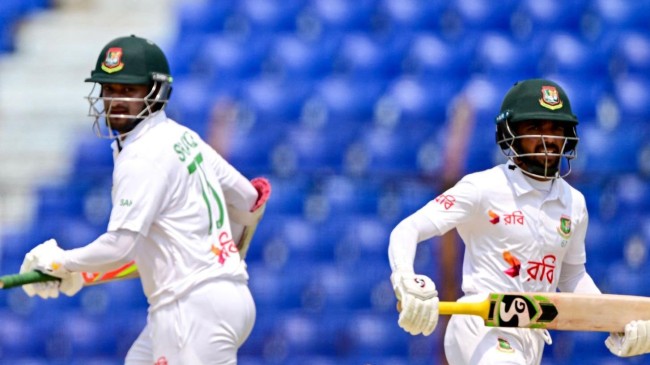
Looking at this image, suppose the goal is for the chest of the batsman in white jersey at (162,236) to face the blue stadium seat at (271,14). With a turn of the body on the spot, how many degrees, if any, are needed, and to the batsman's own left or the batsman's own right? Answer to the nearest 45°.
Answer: approximately 45° to the batsman's own right

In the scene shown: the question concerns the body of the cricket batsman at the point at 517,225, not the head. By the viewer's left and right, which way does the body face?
facing the viewer and to the right of the viewer

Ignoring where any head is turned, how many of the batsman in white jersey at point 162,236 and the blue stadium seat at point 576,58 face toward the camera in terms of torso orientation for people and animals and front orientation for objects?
1

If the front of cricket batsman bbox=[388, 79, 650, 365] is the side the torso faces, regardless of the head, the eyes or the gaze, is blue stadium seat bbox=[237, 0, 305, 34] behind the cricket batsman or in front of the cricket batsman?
behind

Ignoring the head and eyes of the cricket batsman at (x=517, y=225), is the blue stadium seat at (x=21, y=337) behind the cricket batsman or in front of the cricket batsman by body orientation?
behind

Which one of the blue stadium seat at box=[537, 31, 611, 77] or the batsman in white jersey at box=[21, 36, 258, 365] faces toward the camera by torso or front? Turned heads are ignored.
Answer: the blue stadium seat

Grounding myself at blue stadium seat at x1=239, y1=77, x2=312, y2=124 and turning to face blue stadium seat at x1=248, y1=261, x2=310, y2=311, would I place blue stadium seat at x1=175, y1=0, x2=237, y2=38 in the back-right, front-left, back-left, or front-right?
back-right

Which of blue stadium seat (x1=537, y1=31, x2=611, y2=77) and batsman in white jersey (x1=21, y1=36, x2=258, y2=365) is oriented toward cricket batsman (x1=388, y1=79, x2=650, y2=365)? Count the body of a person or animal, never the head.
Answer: the blue stadium seat

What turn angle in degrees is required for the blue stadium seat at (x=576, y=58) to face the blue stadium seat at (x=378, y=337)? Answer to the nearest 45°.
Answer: approximately 45° to its right

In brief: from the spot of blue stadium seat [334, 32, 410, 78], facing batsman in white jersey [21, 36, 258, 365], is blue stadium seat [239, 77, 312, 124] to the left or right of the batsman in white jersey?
right

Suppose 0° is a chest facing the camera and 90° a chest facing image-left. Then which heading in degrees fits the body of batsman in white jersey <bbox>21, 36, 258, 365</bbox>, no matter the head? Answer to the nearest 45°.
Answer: approximately 135°

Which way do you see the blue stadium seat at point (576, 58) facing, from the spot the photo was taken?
facing the viewer

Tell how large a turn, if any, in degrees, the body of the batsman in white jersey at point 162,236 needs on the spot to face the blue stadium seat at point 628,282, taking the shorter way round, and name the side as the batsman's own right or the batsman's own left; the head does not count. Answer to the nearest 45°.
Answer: approximately 90° to the batsman's own right
